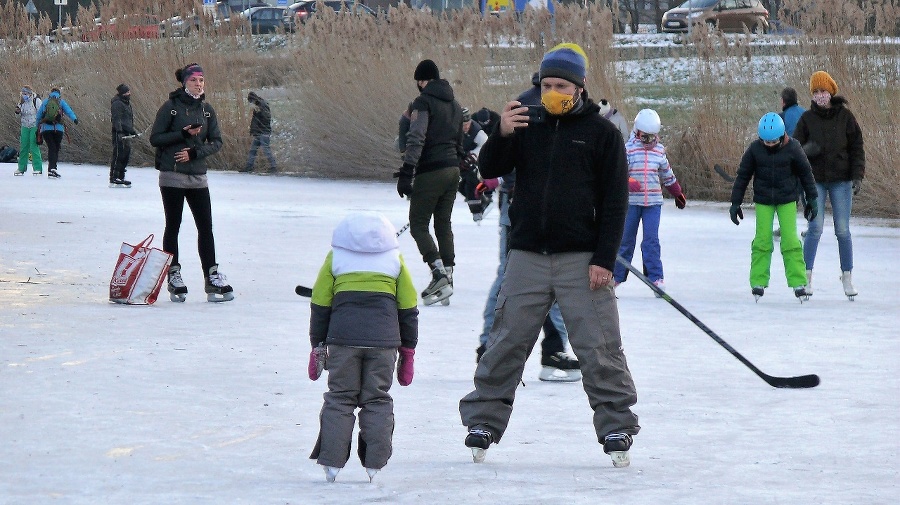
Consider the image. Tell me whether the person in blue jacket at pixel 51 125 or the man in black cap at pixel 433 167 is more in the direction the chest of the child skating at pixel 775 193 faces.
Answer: the man in black cap

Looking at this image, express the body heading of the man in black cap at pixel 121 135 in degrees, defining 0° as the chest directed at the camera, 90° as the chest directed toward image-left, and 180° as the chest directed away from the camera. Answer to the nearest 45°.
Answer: approximately 270°

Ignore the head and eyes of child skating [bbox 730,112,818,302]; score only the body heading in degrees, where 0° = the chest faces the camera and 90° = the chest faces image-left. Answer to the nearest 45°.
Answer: approximately 0°

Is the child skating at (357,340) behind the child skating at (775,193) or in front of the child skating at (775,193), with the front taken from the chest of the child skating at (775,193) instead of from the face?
in front

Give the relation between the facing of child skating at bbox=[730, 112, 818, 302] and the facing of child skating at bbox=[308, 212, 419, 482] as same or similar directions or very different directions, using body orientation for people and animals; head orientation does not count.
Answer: very different directions

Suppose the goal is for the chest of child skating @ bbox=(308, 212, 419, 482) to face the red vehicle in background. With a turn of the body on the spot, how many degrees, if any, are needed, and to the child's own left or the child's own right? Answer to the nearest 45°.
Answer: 0° — they already face it

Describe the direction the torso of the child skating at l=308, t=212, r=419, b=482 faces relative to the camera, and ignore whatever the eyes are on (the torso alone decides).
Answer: away from the camera

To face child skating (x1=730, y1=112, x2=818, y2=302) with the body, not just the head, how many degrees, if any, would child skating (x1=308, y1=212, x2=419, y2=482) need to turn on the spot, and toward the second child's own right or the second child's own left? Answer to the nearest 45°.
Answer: approximately 45° to the second child's own right

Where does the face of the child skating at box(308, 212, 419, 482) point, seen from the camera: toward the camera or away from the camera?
away from the camera
